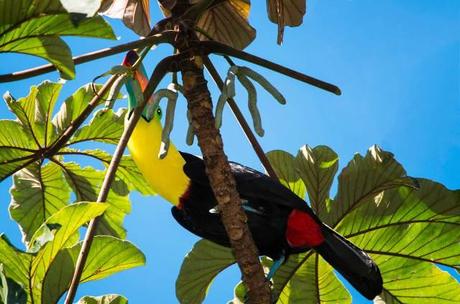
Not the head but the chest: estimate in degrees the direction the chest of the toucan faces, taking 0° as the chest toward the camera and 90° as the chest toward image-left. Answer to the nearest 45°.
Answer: approximately 90°

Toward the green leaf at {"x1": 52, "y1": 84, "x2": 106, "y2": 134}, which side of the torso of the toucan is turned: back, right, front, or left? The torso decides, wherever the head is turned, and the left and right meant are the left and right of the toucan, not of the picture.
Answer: front

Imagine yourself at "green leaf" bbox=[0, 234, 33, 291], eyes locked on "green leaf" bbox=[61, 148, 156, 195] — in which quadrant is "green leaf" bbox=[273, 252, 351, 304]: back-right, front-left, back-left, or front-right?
front-right

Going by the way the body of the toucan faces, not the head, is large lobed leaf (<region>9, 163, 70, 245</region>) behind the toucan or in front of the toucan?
in front

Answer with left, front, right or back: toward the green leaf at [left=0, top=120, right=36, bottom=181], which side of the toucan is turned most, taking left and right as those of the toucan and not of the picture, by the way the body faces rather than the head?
front

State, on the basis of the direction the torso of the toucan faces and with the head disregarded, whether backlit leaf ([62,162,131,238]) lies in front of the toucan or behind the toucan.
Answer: in front
